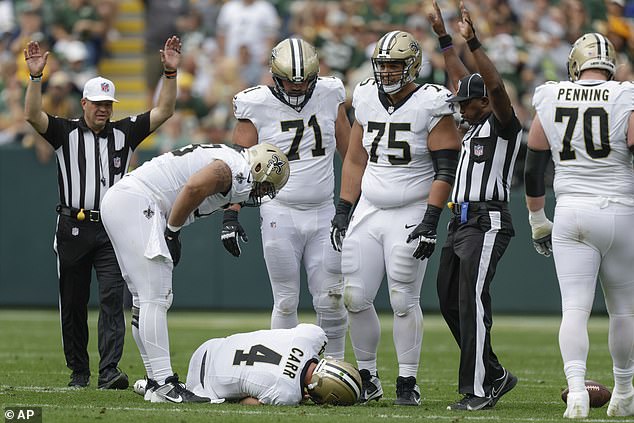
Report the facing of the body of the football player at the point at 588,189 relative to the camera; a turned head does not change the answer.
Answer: away from the camera

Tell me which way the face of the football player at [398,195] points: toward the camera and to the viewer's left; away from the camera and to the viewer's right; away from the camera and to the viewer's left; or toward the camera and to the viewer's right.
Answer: toward the camera and to the viewer's left

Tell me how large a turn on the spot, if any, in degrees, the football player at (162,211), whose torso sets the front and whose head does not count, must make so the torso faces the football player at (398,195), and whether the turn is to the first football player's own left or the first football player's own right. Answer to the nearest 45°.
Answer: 0° — they already face them

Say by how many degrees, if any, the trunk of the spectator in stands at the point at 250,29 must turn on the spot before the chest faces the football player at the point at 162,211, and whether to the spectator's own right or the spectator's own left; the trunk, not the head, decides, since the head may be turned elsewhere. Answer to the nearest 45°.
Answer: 0° — they already face them

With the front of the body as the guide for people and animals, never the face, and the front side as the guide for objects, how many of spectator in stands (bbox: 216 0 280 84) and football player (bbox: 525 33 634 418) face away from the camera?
1

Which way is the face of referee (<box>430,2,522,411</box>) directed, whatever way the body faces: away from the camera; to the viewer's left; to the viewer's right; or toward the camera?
to the viewer's left

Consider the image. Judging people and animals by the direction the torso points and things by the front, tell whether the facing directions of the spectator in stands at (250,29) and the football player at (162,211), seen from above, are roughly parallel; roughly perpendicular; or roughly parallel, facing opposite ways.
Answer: roughly perpendicular

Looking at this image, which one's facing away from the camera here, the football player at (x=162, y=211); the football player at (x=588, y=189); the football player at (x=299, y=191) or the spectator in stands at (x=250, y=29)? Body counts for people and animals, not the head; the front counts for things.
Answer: the football player at (x=588, y=189)

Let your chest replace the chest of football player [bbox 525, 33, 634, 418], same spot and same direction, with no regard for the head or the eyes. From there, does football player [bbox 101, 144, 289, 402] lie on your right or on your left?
on your left

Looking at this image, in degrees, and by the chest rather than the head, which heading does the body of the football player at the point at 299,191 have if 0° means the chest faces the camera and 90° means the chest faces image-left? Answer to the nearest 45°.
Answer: approximately 0°

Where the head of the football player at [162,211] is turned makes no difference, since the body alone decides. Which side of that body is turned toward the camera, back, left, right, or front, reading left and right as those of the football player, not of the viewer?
right

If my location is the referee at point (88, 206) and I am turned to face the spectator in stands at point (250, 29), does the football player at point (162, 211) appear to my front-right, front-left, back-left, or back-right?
back-right

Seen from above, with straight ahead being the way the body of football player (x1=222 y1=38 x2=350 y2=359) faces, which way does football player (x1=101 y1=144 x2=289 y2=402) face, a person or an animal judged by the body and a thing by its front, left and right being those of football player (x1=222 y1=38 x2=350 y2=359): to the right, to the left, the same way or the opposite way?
to the left
